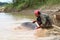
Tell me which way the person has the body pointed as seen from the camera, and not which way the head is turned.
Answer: to the viewer's left
